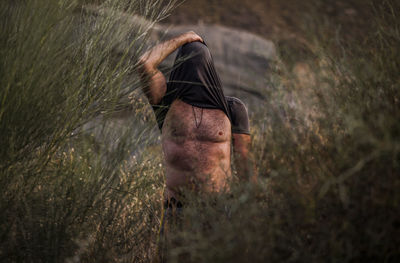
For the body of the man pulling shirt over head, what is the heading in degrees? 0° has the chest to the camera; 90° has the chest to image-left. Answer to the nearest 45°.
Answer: approximately 0°

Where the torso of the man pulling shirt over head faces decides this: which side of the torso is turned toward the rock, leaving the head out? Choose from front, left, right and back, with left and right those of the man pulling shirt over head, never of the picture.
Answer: back
